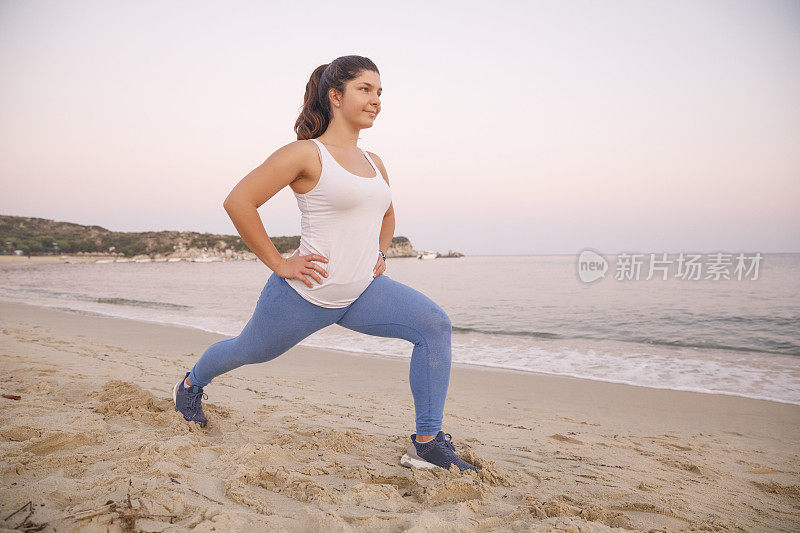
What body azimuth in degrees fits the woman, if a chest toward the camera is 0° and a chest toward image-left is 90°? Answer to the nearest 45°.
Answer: approximately 315°
